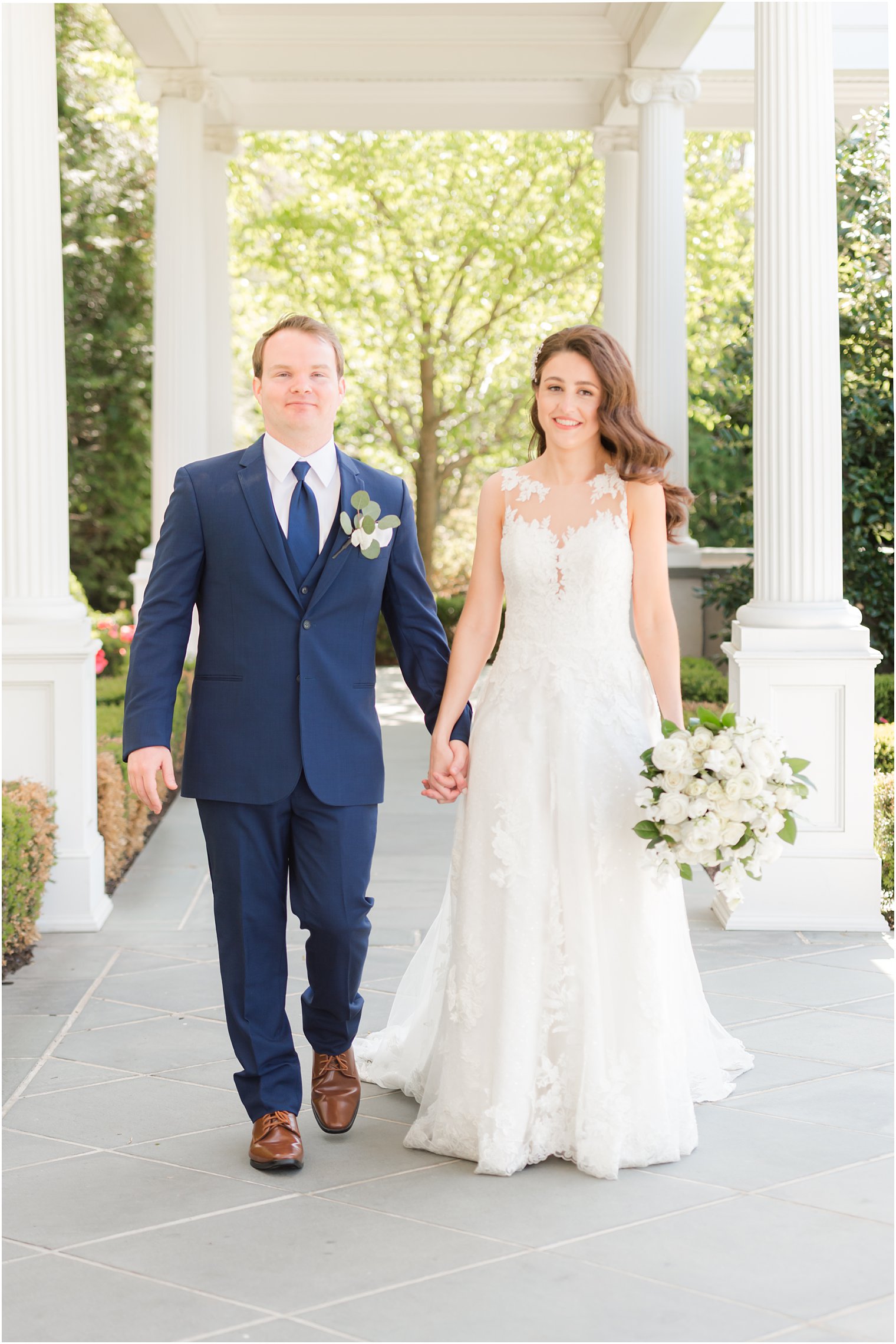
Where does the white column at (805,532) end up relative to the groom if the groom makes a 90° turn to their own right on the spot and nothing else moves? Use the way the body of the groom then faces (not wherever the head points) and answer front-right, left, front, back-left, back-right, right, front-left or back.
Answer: back-right

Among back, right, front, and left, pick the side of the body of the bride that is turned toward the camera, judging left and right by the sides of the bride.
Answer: front

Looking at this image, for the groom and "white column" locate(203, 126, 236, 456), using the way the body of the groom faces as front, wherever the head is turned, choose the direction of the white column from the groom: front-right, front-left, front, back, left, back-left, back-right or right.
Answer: back

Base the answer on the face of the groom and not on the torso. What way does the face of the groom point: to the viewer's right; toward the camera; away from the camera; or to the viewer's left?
toward the camera

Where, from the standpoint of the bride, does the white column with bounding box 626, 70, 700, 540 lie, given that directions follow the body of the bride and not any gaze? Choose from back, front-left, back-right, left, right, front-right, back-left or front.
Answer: back

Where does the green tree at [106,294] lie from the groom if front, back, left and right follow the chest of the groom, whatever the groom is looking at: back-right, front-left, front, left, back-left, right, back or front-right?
back

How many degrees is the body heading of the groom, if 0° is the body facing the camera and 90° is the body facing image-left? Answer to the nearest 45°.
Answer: approximately 0°

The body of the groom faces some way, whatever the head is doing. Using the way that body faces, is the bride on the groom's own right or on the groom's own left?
on the groom's own left

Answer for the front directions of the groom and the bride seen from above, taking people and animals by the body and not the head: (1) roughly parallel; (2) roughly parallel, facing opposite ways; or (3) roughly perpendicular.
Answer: roughly parallel

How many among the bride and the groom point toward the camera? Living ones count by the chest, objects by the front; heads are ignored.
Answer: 2

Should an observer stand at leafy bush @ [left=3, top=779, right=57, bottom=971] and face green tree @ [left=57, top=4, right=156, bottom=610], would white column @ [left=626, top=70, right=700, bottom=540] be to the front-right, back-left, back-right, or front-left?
front-right
